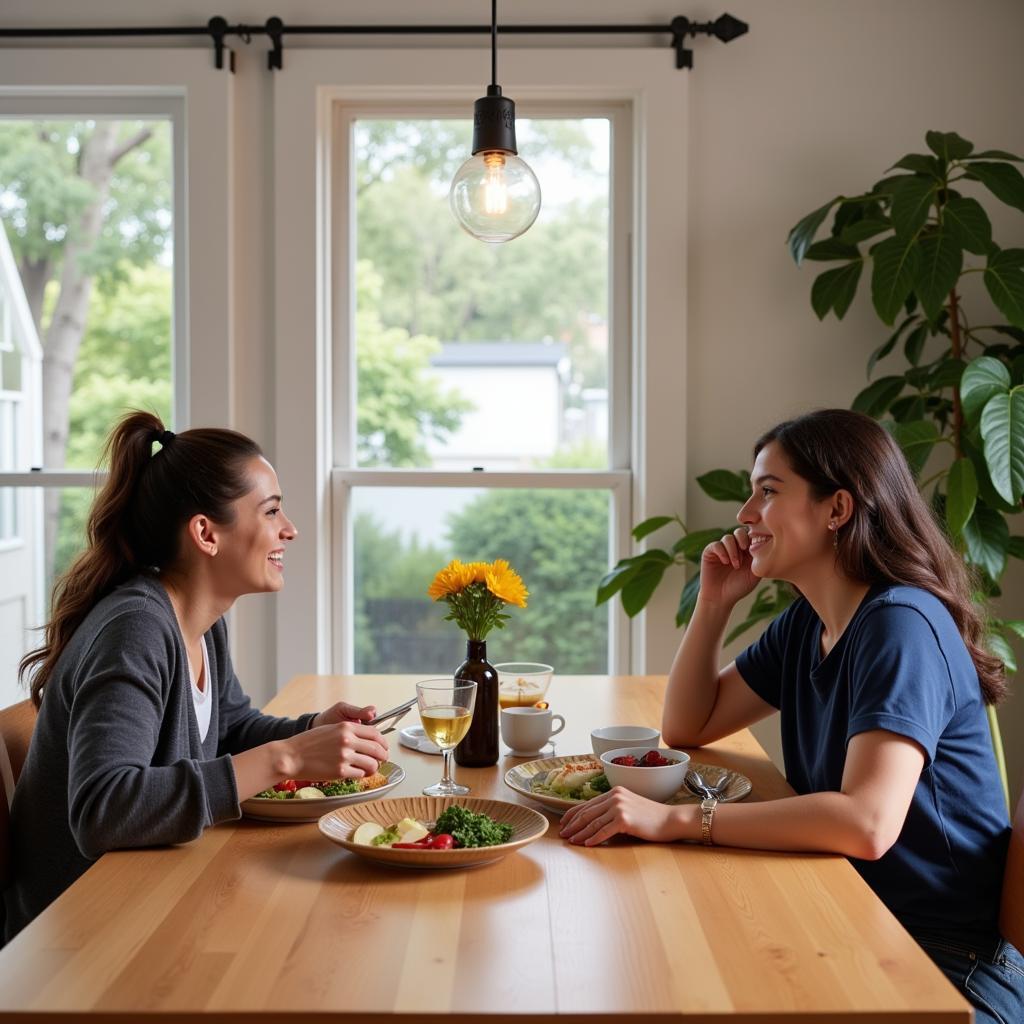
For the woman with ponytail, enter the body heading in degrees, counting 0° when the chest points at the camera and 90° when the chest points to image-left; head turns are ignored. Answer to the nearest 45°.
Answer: approximately 270°

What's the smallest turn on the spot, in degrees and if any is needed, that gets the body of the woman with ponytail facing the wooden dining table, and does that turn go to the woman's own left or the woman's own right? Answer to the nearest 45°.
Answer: approximately 45° to the woman's own right

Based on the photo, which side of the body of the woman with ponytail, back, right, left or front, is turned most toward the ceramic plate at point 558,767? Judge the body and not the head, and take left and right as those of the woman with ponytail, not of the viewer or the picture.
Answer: front

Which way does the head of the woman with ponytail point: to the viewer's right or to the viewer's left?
to the viewer's right

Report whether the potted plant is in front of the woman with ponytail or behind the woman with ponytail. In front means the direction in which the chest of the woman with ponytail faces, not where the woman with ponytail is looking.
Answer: in front

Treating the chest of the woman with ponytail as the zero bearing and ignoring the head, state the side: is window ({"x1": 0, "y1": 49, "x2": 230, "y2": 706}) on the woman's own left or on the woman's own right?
on the woman's own left

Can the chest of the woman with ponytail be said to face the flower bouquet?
yes

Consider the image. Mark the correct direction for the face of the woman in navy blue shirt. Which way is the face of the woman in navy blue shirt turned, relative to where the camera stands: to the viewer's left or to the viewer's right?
to the viewer's left

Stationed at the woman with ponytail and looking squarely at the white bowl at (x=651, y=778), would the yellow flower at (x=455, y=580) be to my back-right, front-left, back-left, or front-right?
front-left

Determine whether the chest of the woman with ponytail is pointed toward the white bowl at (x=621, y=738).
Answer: yes
